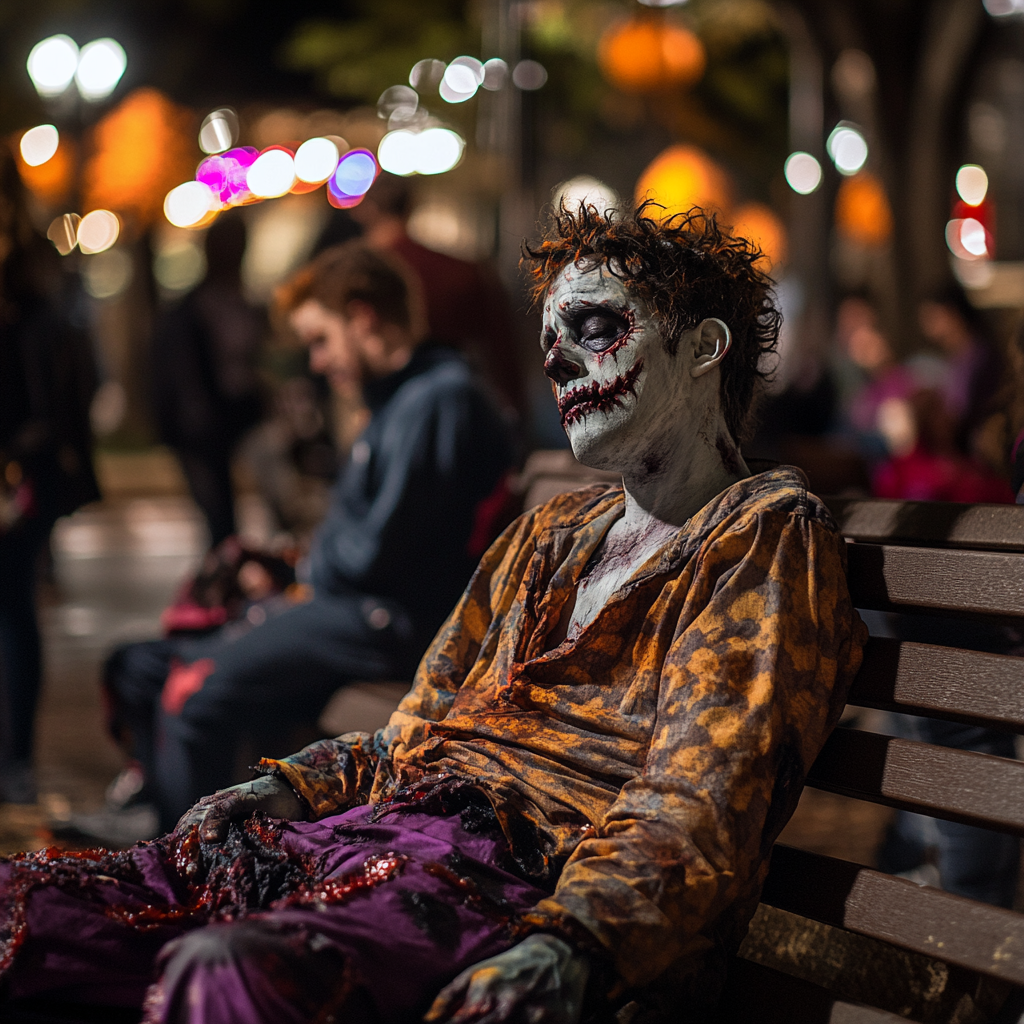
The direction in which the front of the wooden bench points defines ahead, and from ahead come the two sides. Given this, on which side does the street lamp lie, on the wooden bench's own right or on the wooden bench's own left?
on the wooden bench's own right

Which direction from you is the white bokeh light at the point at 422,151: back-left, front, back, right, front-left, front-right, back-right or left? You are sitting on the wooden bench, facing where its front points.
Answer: back-right

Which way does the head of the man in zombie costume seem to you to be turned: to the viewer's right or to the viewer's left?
to the viewer's left

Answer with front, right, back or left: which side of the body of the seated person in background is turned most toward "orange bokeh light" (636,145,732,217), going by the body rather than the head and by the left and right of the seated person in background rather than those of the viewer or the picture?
right

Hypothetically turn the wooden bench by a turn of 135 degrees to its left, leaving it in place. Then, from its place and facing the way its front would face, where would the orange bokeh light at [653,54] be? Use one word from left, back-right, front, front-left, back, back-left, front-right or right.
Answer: left

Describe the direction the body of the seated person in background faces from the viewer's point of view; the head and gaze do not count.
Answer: to the viewer's left

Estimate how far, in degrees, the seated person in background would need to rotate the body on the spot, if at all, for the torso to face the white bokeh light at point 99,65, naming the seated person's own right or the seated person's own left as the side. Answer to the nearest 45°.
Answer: approximately 90° to the seated person's own right

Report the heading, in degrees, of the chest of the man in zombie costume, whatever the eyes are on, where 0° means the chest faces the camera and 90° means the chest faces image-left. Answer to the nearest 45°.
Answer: approximately 45°

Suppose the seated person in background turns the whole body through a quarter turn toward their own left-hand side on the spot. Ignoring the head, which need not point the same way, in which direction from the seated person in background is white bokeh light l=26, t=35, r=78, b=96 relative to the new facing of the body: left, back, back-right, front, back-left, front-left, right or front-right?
back

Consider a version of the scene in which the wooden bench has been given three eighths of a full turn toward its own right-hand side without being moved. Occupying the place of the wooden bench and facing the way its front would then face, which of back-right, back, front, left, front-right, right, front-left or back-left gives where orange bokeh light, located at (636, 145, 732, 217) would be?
front

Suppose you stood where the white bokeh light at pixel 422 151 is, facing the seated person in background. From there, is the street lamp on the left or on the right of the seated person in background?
right

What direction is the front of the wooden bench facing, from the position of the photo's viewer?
facing the viewer and to the left of the viewer

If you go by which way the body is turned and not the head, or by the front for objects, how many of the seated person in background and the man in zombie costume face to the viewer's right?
0
